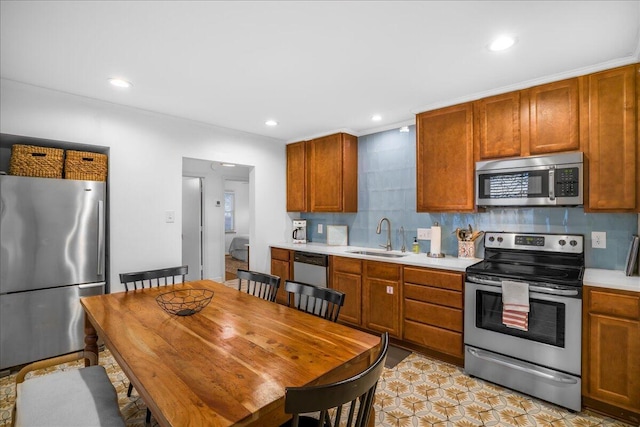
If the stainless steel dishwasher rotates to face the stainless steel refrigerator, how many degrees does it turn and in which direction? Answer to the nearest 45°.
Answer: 0° — it already faces it

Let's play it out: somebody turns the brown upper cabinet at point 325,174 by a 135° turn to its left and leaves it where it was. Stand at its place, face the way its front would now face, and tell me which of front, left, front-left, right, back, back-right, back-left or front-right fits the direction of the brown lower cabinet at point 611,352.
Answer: front-right

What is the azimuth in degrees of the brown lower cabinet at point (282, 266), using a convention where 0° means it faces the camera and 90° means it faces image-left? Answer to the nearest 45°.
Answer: approximately 45°

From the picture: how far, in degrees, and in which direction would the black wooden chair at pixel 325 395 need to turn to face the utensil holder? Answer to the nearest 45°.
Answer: approximately 90° to its right

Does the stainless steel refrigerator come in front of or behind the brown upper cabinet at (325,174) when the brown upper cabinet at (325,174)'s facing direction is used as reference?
in front

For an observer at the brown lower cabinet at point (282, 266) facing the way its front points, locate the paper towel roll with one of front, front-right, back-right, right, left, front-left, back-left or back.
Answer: left

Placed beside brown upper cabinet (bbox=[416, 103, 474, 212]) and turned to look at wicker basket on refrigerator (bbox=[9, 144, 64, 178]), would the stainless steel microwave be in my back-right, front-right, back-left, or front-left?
back-left

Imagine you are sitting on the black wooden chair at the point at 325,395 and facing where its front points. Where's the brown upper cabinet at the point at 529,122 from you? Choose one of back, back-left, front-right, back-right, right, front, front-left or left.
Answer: right

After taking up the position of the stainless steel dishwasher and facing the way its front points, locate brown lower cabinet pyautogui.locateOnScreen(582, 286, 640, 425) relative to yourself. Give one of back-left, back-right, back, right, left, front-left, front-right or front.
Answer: left

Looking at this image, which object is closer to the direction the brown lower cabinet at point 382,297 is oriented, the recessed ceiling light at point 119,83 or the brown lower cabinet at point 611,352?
the recessed ceiling light
